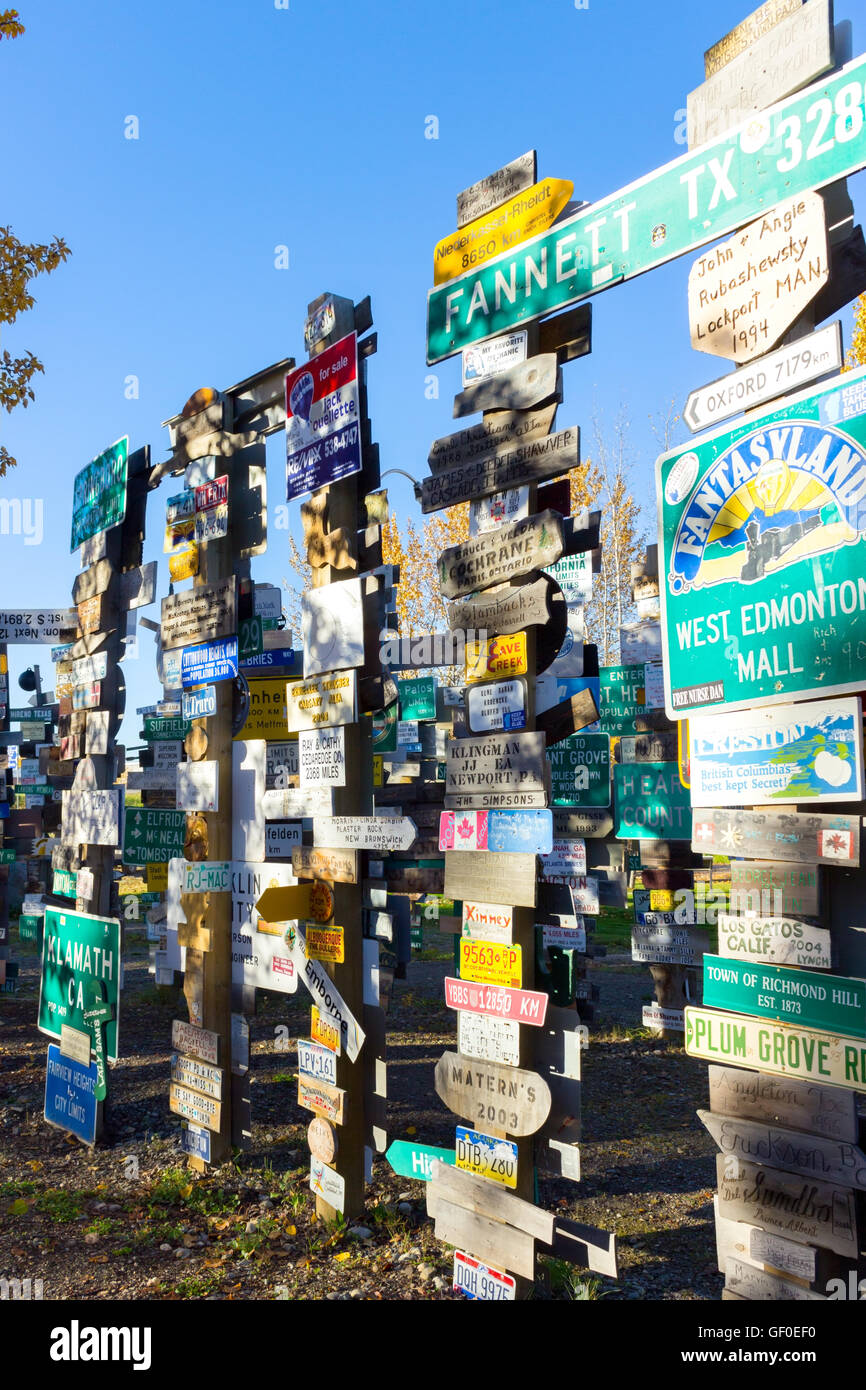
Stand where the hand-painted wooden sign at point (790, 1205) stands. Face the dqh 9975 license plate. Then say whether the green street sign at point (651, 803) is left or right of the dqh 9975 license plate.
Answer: right

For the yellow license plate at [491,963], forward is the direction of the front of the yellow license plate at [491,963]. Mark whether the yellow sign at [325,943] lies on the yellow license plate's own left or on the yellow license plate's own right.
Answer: on the yellow license plate's own right

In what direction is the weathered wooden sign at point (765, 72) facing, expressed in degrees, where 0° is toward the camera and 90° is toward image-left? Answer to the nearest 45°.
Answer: approximately 45°

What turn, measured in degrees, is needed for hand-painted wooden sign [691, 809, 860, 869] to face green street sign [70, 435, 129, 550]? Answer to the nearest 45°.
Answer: approximately 90° to its right

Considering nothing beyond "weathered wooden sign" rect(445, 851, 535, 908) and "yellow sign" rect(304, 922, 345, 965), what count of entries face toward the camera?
2

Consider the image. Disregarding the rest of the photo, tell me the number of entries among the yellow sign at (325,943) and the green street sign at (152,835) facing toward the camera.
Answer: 2

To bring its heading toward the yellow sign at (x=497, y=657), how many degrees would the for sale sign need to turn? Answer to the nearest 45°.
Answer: approximately 90° to its left
